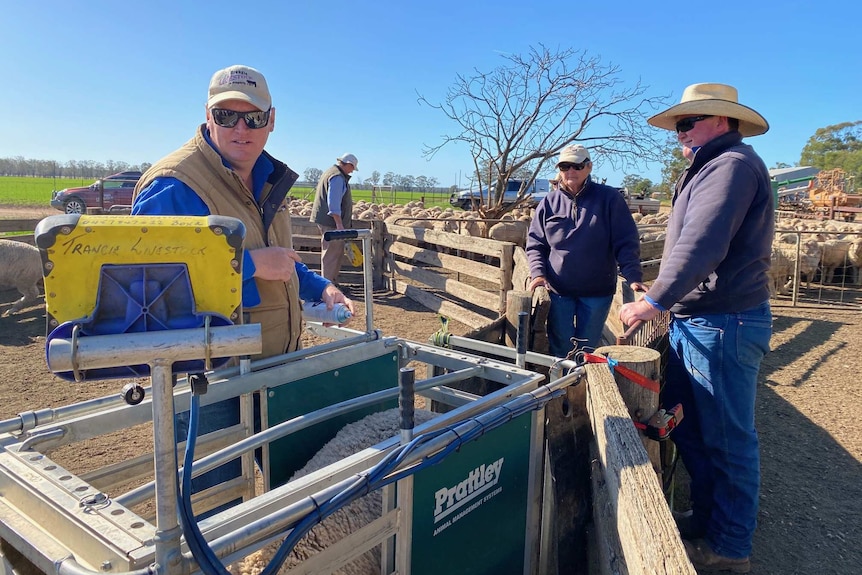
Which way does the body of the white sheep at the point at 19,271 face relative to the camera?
to the viewer's left

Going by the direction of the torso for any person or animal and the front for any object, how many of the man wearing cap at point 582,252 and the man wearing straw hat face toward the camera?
1

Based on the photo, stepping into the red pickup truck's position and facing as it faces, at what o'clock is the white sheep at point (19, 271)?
The white sheep is roughly at 9 o'clock from the red pickup truck.

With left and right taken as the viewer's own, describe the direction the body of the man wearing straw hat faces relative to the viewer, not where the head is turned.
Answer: facing to the left of the viewer

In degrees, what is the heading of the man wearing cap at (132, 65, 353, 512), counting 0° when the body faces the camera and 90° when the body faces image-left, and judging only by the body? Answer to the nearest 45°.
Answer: approximately 315°

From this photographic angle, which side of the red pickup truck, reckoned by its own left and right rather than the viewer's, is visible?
left

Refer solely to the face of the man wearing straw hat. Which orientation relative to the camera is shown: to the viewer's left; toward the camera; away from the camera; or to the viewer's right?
to the viewer's left

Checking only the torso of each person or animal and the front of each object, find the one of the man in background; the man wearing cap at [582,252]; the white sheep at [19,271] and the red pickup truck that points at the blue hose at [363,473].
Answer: the man wearing cap

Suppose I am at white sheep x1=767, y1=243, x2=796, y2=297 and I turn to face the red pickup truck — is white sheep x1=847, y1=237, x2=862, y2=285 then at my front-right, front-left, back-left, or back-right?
back-right

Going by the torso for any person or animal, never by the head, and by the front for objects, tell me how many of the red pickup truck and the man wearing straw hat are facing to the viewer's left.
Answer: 2
